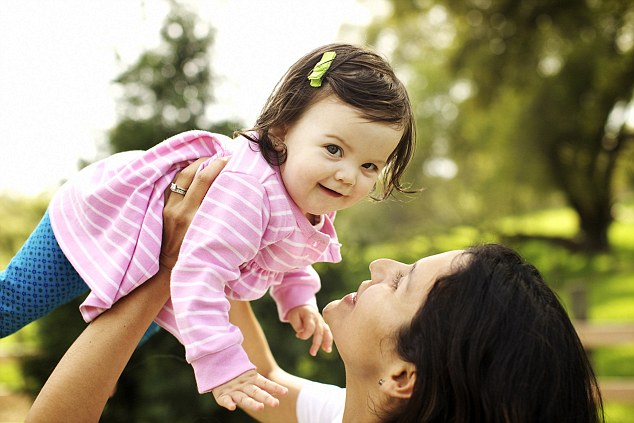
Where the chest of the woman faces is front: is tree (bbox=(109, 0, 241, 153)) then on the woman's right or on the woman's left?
on the woman's right

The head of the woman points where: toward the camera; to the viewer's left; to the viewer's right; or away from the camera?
to the viewer's left

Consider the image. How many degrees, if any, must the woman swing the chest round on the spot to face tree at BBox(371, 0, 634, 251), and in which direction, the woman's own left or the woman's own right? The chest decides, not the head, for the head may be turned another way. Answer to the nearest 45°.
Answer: approximately 90° to the woman's own right

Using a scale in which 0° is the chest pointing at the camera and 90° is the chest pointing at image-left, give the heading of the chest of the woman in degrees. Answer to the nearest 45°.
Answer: approximately 90°
